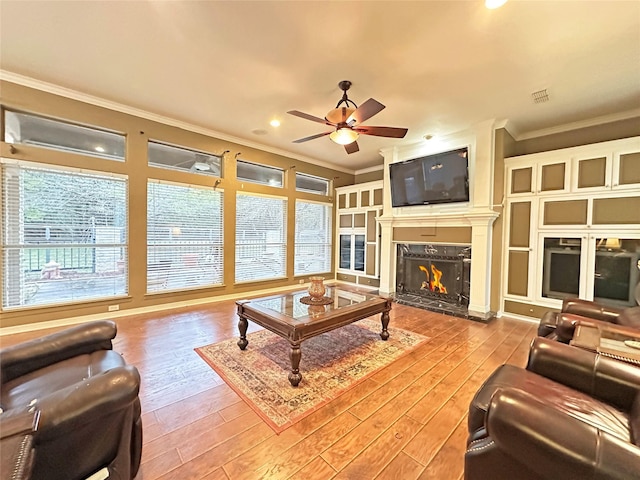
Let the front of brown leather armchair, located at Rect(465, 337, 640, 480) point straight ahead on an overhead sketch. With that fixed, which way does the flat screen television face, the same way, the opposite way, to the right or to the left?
to the left

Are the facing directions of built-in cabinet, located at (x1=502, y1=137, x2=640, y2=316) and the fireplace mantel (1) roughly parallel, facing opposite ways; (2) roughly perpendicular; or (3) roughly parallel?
roughly parallel

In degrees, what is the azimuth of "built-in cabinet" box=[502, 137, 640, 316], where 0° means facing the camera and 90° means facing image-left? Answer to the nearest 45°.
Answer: approximately 45°

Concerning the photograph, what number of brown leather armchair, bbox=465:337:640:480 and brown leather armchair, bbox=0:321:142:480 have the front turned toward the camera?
0

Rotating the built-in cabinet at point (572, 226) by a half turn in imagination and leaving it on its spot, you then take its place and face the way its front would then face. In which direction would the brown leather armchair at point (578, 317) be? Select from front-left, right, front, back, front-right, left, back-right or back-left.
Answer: back-right

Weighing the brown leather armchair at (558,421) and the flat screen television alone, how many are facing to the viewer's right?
0

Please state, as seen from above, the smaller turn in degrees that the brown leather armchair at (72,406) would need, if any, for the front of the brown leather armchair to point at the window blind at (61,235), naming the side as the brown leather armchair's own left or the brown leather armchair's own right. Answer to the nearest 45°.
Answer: approximately 45° to the brown leather armchair's own left

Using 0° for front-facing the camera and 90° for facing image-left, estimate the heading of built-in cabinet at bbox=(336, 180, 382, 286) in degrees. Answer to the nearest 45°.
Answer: approximately 45°

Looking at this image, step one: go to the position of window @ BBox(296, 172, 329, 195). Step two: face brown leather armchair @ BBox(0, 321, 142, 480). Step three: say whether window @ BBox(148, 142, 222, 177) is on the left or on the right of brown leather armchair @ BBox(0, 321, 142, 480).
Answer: right
